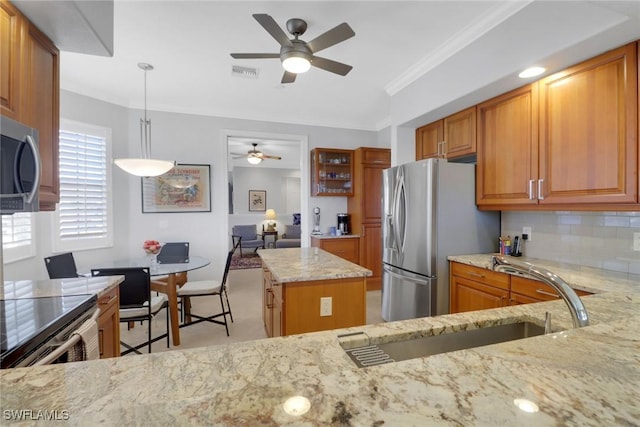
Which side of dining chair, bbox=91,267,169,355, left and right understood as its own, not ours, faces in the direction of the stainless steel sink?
right

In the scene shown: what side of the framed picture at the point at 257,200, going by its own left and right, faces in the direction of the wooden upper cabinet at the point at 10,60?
front

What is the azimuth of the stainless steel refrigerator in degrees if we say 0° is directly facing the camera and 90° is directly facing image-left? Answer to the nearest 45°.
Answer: approximately 45°

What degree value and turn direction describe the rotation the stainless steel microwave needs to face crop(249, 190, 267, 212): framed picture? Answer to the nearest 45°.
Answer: approximately 90° to its left

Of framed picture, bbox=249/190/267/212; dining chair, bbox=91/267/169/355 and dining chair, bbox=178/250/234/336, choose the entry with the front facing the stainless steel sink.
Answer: the framed picture

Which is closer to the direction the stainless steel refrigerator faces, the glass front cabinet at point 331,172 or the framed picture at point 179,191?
the framed picture

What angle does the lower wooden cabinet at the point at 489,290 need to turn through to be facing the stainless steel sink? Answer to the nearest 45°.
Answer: approximately 45° to its left

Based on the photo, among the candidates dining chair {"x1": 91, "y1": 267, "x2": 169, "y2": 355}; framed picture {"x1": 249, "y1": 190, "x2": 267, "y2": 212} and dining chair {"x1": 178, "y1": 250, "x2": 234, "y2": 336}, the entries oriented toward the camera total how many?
1

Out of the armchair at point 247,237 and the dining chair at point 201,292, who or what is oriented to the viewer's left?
the dining chair

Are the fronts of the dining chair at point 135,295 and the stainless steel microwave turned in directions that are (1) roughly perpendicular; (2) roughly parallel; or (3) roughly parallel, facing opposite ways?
roughly perpendicular

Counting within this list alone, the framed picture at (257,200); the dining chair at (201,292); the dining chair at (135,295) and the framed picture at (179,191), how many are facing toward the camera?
2

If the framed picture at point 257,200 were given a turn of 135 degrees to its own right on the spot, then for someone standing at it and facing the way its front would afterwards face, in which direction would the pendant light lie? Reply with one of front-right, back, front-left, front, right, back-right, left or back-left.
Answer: back-left

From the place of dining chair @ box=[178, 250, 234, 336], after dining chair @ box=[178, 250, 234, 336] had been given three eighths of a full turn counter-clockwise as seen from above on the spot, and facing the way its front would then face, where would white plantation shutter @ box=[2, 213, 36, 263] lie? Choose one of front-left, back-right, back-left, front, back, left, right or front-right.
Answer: back-right

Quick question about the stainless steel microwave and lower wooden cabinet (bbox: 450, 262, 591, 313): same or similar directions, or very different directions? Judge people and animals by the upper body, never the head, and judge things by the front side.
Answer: very different directions

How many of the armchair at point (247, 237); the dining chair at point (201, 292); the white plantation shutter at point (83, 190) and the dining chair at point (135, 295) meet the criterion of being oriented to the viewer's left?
1

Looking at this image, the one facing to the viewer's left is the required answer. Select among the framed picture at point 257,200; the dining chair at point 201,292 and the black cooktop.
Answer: the dining chair

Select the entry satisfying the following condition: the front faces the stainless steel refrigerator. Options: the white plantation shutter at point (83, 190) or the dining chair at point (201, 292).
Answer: the white plantation shutter

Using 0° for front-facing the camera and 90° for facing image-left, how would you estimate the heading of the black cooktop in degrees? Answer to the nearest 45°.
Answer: approximately 315°
